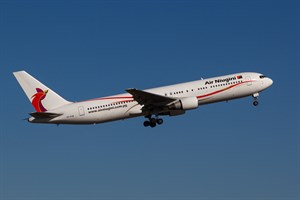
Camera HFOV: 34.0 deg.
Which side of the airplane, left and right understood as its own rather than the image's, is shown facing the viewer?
right
